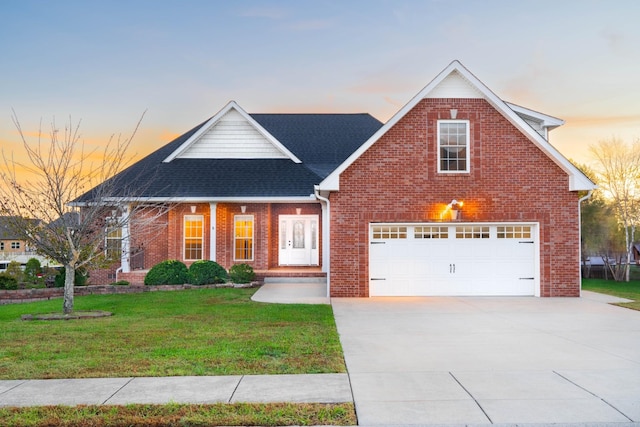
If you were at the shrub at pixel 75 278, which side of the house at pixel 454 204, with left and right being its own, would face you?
right

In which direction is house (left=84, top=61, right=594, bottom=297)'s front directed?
toward the camera

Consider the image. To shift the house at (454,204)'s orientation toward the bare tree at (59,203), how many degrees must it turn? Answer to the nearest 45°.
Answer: approximately 90° to its right

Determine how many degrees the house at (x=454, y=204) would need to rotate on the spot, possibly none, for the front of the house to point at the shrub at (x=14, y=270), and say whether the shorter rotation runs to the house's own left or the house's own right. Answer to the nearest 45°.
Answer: approximately 90° to the house's own right

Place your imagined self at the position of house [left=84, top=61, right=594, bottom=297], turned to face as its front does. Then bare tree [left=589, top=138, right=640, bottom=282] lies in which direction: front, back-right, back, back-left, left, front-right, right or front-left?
back-left

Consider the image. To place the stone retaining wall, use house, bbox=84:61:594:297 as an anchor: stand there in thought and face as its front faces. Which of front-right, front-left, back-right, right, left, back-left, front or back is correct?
right

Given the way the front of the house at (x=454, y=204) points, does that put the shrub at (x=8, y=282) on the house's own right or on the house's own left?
on the house's own right
